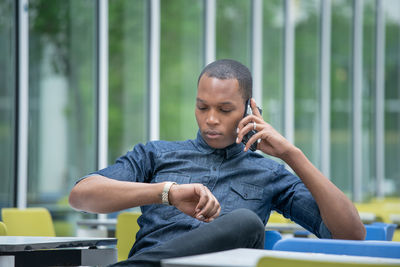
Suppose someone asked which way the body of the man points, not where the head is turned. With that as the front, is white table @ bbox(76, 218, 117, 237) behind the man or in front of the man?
behind

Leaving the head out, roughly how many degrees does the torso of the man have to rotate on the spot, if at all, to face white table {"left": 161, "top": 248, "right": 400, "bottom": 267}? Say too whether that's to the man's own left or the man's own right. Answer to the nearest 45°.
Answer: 0° — they already face it

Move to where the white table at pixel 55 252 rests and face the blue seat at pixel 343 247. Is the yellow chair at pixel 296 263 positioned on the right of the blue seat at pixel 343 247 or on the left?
right

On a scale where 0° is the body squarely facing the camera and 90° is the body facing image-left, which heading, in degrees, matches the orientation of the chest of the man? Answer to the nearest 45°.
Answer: approximately 0°
